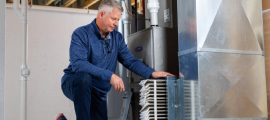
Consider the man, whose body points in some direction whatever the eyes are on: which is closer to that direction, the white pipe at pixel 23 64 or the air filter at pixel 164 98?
the air filter

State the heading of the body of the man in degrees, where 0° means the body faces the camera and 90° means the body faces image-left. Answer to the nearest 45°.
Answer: approximately 315°

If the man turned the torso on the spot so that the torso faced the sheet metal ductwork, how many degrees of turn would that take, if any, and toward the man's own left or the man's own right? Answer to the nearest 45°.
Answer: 0° — they already face it

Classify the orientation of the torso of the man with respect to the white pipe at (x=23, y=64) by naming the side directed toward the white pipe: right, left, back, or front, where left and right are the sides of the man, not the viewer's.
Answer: back

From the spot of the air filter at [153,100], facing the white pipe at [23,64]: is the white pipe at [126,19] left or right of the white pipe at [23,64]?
right

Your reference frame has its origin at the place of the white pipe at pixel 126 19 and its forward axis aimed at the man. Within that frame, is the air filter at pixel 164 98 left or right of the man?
left

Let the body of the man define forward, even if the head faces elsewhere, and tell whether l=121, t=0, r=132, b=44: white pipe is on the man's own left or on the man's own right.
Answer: on the man's own left

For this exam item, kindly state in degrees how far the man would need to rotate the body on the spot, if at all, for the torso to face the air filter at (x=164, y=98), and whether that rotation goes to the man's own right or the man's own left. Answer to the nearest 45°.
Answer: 0° — they already face it
